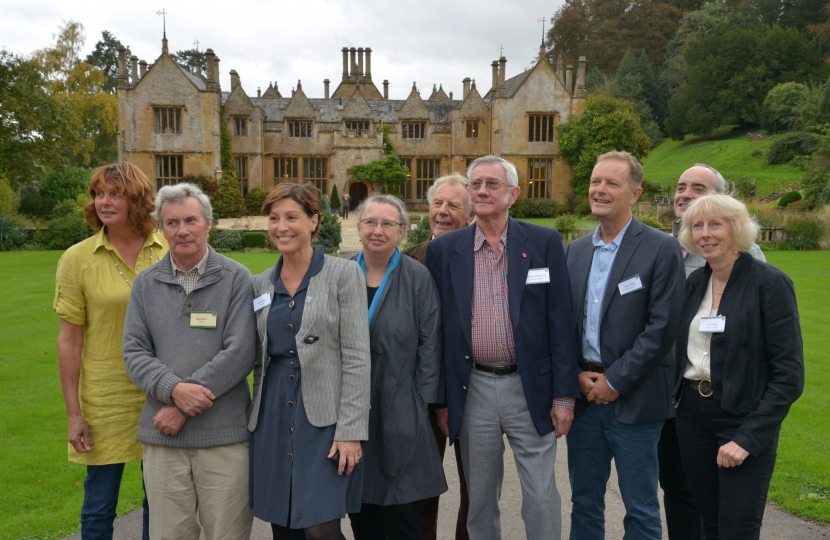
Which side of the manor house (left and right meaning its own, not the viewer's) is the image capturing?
front

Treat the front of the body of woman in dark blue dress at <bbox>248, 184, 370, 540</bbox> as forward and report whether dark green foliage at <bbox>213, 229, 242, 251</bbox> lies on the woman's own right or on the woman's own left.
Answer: on the woman's own right

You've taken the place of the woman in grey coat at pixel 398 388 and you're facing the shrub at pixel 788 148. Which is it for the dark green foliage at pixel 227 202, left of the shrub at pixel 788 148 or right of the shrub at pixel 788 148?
left

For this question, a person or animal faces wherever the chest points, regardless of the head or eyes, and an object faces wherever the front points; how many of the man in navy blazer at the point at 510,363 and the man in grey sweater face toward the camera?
2

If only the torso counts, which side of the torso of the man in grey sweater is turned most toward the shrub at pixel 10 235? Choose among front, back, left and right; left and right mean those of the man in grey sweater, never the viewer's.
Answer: back

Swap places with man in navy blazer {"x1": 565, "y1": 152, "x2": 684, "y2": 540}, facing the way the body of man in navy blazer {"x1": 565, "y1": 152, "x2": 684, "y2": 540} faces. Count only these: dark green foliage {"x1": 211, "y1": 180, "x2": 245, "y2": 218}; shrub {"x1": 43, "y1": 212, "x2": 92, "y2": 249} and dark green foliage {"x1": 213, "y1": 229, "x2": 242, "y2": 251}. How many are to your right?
3

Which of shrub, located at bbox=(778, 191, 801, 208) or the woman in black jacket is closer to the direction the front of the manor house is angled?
the woman in black jacket

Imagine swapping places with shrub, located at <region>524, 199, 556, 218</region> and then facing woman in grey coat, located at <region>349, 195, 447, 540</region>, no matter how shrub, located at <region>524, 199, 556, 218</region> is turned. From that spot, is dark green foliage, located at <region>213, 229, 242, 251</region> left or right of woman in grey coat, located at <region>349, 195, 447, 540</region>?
right

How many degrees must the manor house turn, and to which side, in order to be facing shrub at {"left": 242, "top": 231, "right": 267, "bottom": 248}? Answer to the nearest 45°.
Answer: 0° — it already faces it

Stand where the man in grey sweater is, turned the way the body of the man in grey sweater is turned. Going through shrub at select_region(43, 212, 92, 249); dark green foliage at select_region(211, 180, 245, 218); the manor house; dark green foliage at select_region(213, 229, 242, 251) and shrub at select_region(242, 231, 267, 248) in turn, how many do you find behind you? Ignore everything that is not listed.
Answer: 5

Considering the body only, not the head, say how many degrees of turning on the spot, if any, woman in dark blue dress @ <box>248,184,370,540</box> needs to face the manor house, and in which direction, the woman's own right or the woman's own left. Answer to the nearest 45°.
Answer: approximately 135° to the woman's own right

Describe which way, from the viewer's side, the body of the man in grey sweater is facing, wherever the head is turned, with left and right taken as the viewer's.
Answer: facing the viewer

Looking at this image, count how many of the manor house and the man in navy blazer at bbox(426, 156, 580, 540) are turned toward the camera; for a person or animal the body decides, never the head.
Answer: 2

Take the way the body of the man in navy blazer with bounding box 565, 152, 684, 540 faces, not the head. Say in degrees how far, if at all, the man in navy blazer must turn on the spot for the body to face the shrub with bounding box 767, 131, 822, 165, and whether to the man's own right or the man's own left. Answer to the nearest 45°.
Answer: approximately 135° to the man's own right

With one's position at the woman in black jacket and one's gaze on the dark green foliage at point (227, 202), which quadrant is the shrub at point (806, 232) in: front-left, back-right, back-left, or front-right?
front-right
